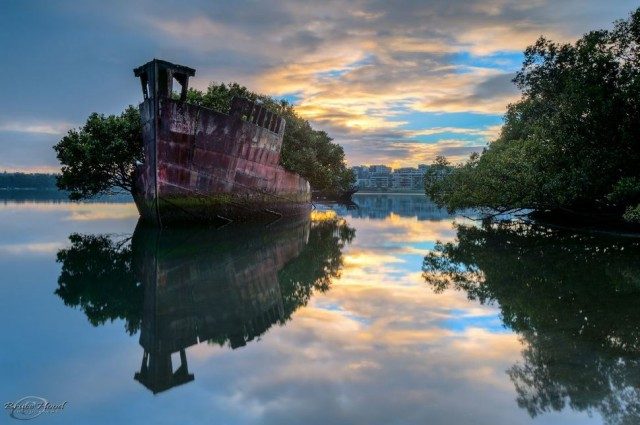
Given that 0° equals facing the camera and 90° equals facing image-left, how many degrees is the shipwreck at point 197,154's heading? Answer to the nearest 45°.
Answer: approximately 45°

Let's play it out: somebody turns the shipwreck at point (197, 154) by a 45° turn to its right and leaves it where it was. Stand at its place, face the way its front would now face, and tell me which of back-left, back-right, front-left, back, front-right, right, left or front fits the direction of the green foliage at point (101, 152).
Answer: front-right

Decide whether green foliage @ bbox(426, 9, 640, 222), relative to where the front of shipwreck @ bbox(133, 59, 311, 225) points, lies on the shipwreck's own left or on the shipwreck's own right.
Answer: on the shipwreck's own left
